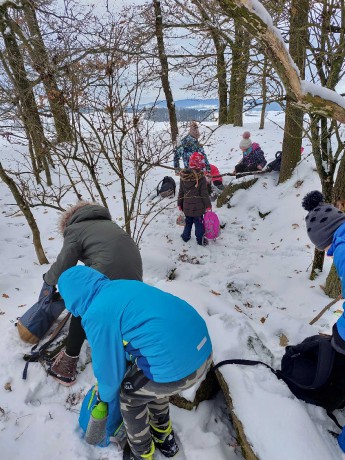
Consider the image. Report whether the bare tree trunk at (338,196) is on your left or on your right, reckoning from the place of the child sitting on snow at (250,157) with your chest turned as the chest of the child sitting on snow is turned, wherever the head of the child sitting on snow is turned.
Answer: on your left

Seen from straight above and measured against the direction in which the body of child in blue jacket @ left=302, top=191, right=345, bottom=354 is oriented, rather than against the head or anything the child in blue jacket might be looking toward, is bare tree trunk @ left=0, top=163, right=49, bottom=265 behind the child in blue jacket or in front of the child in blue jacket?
in front

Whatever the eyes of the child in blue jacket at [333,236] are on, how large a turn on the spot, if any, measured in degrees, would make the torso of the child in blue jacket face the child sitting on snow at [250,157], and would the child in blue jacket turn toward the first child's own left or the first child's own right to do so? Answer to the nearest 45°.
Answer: approximately 90° to the first child's own right

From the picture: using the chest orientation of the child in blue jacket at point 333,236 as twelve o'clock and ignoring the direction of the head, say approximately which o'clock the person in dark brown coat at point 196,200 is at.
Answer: The person in dark brown coat is roughly at 2 o'clock from the child in blue jacket.

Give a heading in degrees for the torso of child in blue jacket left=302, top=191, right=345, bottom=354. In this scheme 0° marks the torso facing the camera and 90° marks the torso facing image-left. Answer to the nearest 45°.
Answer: approximately 90°

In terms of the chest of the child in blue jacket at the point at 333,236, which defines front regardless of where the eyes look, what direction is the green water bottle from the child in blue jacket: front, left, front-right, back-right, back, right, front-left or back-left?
front-left

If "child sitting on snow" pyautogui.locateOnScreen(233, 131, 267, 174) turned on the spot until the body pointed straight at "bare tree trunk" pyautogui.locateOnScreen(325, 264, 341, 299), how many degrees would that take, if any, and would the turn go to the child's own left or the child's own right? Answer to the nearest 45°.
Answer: approximately 90° to the child's own left
